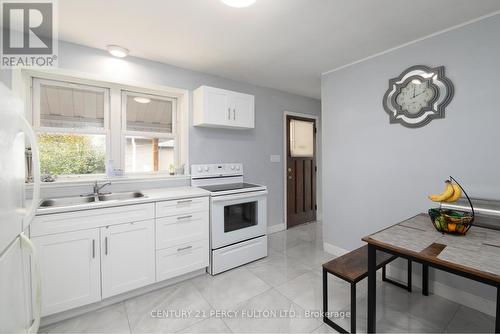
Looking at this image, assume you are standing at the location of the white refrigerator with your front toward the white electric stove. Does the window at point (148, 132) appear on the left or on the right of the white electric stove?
left

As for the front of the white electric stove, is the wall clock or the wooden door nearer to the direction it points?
the wall clock

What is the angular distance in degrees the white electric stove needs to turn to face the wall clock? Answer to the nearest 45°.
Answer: approximately 45° to its left

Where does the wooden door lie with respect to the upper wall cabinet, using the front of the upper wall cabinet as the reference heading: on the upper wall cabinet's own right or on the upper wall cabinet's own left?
on the upper wall cabinet's own left

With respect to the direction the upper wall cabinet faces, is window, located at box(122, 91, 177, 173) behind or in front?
behind

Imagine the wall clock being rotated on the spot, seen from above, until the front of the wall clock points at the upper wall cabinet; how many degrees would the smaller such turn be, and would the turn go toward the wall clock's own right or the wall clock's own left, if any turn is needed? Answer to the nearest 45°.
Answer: approximately 45° to the wall clock's own right

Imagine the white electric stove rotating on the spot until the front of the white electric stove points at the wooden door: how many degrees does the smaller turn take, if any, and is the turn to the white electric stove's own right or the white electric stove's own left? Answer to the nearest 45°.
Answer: approximately 90° to the white electric stove's own left

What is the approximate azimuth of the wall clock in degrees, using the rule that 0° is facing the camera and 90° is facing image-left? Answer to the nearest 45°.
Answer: approximately 45°
